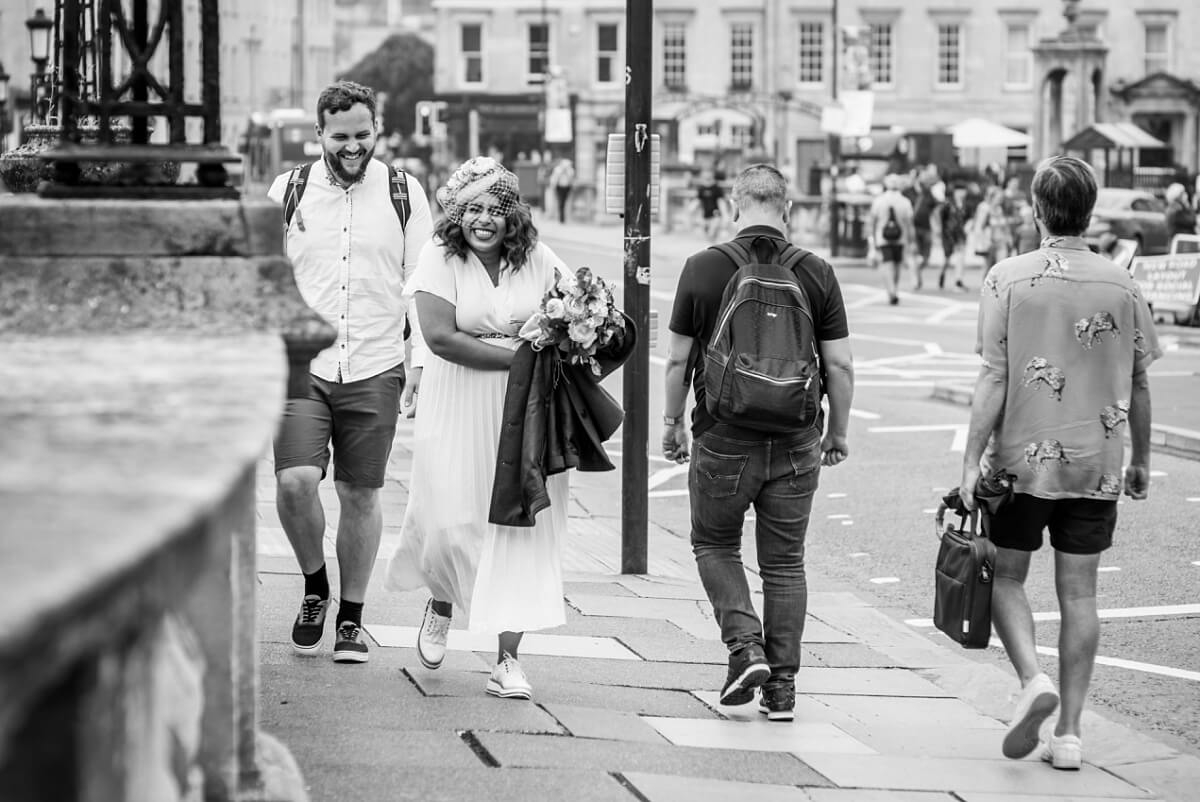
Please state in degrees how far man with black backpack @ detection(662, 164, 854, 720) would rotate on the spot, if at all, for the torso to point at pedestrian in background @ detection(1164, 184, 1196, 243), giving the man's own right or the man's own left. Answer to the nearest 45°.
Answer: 0° — they already face them

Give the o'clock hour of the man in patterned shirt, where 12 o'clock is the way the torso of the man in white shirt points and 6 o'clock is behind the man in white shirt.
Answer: The man in patterned shirt is roughly at 10 o'clock from the man in white shirt.

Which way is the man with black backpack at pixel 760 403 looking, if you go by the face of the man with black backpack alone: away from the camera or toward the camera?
away from the camera

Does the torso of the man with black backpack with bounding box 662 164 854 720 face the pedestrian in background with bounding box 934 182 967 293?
yes

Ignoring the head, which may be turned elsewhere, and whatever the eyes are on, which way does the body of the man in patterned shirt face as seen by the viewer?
away from the camera

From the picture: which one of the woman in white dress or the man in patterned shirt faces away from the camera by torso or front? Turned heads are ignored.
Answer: the man in patterned shirt

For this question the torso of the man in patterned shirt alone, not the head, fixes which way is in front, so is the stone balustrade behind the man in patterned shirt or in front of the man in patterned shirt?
behind

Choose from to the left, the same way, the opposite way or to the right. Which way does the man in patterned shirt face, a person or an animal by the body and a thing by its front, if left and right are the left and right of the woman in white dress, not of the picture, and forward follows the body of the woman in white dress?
the opposite way

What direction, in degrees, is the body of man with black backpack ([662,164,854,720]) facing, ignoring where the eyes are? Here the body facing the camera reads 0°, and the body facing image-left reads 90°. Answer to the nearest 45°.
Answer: approximately 180°
